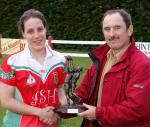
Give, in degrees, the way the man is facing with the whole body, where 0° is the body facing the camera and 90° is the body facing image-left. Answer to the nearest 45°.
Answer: approximately 45°

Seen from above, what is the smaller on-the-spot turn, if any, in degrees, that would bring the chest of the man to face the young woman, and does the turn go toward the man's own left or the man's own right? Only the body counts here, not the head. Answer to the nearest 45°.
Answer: approximately 45° to the man's own right
